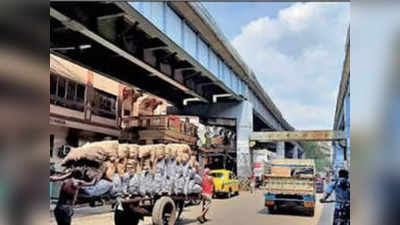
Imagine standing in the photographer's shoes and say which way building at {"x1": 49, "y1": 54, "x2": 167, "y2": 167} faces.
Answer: facing the viewer and to the right of the viewer

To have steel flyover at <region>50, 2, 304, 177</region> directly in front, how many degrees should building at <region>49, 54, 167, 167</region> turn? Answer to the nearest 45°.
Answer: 0° — it already faces it

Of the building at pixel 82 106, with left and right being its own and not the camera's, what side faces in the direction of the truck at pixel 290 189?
front

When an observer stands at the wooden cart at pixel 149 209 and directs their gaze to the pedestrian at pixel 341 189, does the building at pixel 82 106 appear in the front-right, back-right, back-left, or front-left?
back-left

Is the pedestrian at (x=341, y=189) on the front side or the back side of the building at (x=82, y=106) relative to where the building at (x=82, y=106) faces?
on the front side
